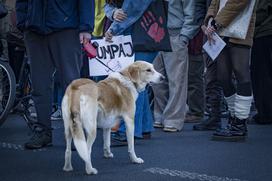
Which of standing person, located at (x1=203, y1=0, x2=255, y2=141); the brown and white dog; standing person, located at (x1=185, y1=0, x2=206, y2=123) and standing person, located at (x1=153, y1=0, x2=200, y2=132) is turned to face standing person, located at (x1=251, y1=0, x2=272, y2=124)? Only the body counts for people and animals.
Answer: the brown and white dog

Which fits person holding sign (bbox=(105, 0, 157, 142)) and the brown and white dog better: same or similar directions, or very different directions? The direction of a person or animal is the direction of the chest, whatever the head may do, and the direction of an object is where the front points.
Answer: very different directions

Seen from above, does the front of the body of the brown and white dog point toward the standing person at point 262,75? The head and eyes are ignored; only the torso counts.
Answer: yes

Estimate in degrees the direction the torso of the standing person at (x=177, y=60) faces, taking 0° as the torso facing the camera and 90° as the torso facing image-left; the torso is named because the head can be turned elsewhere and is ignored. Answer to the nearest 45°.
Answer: approximately 45°
